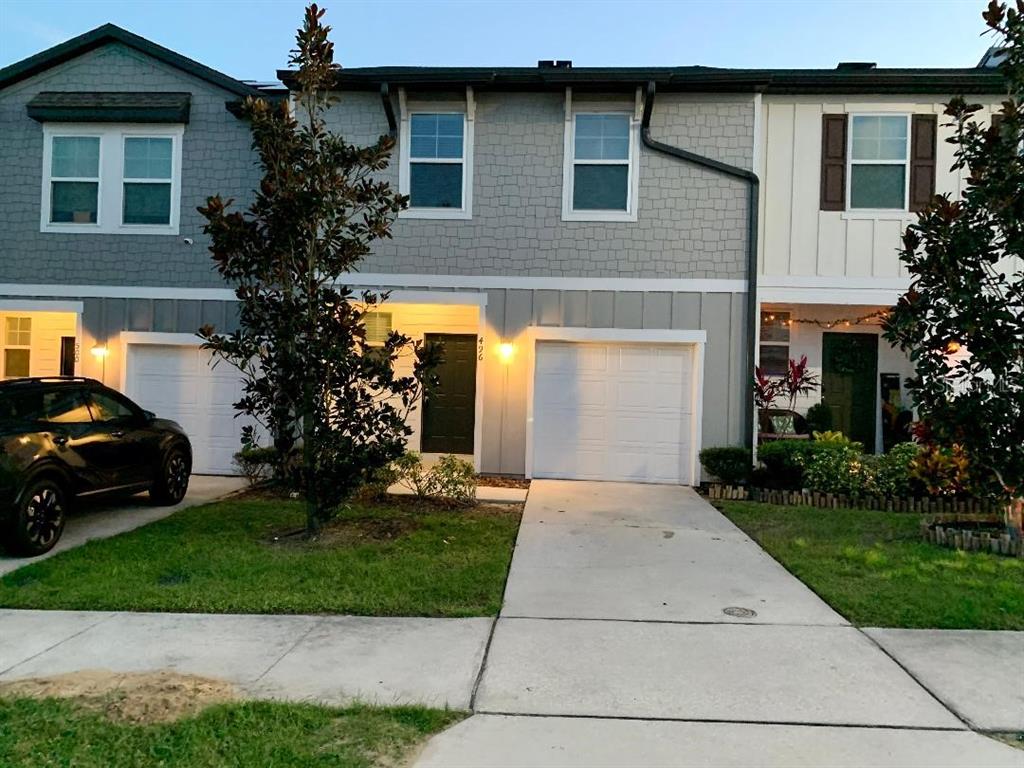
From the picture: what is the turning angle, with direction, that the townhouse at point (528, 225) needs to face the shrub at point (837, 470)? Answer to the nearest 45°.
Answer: approximately 90° to its left

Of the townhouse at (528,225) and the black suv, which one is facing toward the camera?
the townhouse

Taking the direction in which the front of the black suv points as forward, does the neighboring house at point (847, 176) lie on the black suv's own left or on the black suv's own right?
on the black suv's own right

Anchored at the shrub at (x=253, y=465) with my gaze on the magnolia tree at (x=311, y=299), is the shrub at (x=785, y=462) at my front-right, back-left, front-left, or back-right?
front-left

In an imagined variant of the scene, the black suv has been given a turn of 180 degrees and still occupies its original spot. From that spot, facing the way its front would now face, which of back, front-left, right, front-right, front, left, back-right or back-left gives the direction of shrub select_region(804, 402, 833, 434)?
back-left

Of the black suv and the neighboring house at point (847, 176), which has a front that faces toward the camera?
the neighboring house

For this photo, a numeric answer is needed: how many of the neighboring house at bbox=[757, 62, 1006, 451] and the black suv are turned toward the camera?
1

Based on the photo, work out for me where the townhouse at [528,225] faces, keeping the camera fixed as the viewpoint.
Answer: facing the viewer

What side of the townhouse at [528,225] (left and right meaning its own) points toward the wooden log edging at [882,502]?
left

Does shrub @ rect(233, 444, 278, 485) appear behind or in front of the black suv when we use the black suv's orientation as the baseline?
in front

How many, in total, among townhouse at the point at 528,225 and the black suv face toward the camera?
1

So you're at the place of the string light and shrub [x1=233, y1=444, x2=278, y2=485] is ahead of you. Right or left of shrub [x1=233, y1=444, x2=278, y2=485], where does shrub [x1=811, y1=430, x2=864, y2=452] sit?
left
